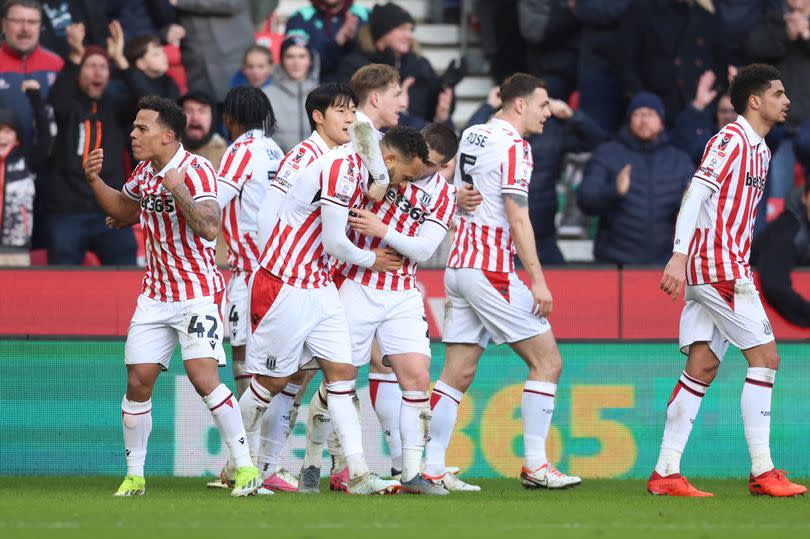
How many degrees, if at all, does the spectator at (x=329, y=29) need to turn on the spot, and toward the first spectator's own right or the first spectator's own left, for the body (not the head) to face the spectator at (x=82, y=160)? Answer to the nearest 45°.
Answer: approximately 45° to the first spectator's own right

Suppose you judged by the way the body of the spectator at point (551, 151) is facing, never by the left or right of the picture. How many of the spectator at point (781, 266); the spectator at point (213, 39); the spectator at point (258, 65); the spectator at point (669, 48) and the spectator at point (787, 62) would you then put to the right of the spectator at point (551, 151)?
2

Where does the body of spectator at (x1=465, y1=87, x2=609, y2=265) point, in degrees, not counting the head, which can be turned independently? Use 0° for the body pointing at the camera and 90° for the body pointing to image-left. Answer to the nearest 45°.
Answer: approximately 0°

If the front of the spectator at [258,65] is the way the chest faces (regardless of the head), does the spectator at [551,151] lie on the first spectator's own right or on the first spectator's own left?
on the first spectator's own left

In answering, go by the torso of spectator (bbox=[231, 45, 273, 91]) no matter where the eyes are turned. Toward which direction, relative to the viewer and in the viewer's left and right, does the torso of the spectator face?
facing the viewer

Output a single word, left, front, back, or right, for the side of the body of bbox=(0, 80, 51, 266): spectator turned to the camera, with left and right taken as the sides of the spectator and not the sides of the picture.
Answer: front

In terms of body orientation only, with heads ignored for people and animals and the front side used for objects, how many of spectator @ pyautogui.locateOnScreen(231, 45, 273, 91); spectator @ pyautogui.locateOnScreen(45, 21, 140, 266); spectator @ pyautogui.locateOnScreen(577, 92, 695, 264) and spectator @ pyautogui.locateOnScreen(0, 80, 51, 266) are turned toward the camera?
4

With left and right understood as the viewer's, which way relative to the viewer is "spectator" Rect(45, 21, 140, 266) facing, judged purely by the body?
facing the viewer

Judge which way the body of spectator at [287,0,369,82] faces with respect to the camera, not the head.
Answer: toward the camera

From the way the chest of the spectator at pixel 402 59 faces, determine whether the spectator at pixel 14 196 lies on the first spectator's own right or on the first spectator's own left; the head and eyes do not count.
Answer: on the first spectator's own right

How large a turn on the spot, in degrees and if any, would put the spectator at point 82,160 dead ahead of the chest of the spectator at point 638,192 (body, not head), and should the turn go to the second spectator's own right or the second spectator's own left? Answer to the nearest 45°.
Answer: approximately 90° to the second spectator's own right
